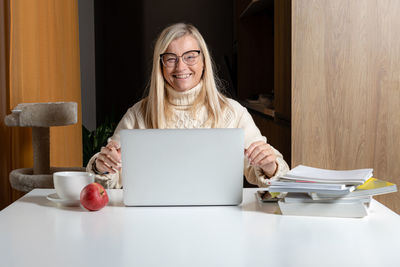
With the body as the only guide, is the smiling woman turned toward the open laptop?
yes

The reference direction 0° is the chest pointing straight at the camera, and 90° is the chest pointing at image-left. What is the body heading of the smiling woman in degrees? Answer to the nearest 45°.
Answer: approximately 0°

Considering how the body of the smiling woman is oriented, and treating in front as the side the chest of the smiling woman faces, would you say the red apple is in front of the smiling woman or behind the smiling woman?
in front

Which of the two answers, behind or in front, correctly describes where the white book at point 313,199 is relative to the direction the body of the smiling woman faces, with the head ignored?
in front

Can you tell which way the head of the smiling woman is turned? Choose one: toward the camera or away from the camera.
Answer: toward the camera

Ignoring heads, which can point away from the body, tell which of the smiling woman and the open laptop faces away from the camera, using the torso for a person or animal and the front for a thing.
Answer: the open laptop

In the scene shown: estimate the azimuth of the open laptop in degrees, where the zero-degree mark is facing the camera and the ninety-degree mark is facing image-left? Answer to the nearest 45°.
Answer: approximately 180°

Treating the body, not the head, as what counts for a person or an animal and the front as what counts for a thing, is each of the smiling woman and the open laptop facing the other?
yes

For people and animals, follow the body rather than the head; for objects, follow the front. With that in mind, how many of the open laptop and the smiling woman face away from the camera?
1

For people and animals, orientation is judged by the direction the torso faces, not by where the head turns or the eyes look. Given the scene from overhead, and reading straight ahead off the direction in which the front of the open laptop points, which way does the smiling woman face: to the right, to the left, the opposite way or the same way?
the opposite way

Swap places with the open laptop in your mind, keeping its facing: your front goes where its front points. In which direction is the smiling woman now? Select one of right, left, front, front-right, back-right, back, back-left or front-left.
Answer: front
